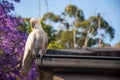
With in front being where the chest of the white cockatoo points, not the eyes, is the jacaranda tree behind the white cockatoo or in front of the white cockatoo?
behind

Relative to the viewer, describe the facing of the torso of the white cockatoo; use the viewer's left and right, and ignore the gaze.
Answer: facing the viewer and to the right of the viewer
